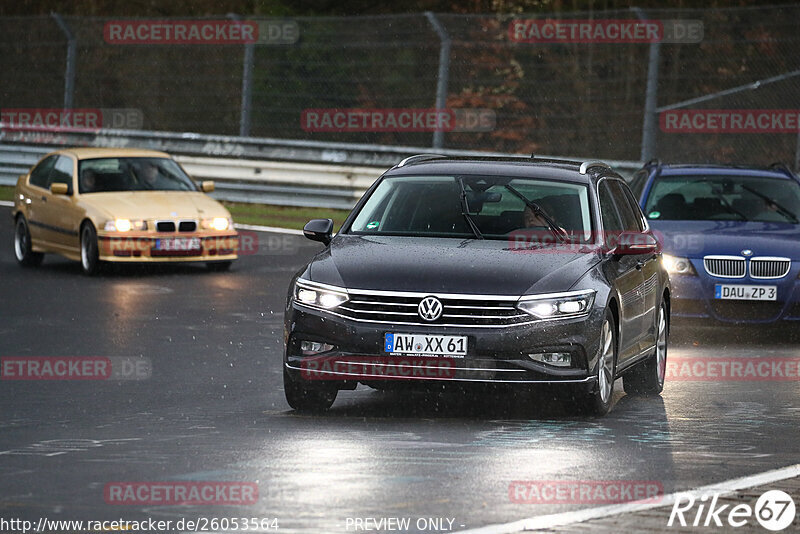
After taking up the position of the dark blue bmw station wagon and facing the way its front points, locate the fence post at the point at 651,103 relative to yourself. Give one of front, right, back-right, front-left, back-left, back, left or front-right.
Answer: back

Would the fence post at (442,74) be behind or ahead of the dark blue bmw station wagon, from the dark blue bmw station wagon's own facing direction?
behind

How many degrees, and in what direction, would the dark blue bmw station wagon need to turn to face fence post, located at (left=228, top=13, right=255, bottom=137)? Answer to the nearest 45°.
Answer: approximately 135° to its right

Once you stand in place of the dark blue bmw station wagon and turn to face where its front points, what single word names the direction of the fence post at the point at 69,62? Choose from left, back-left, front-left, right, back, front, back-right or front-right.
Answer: back-right

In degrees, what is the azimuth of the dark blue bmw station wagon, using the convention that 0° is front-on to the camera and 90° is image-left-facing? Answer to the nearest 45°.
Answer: approximately 0°
